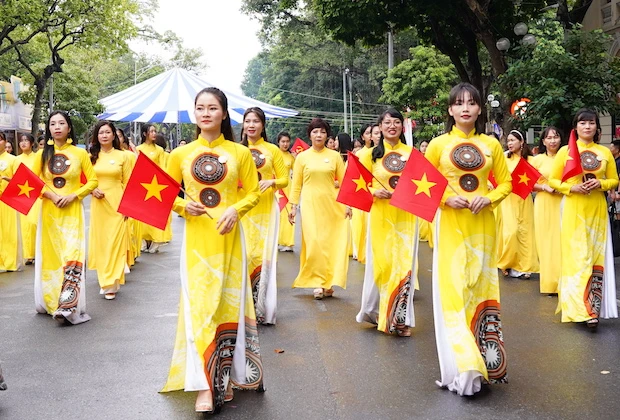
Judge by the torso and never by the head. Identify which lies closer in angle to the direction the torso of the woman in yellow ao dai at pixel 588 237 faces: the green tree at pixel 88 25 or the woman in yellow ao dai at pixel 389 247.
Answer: the woman in yellow ao dai

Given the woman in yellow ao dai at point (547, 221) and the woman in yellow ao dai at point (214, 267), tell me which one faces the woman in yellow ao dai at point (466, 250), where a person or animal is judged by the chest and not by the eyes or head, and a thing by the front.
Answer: the woman in yellow ao dai at point (547, 221)

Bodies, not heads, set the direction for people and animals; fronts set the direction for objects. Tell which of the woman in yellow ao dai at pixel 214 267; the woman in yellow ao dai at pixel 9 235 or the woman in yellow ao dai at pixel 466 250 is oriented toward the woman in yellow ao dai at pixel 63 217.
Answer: the woman in yellow ao dai at pixel 9 235

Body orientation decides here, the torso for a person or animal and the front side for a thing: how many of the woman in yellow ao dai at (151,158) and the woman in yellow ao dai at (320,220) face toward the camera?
2

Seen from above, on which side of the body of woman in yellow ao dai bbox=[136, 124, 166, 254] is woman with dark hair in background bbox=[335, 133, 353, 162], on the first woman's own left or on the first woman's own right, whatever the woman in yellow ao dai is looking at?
on the first woman's own left

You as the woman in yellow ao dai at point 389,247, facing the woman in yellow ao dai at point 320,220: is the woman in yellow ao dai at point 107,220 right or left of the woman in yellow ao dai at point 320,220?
left

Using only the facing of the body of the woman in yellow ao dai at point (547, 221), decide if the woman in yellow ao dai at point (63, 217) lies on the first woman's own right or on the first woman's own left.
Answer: on the first woman's own right

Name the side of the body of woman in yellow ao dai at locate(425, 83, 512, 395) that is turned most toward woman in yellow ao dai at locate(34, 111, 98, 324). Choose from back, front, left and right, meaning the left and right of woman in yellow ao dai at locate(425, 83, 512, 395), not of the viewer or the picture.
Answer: right

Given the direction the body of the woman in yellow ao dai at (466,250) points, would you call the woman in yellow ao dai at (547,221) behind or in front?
behind
